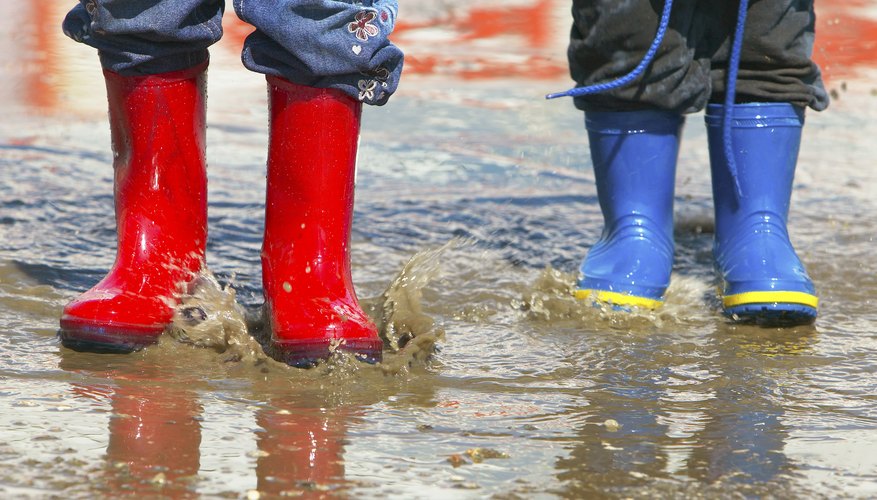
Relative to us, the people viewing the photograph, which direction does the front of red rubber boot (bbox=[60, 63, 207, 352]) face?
facing the viewer and to the left of the viewer

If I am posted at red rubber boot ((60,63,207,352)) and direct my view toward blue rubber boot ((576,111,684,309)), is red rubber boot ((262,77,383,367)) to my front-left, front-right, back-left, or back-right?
front-right

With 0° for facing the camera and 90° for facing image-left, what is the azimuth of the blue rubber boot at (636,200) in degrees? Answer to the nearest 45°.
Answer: approximately 45°

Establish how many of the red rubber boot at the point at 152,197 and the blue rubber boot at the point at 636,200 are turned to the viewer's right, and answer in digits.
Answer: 0

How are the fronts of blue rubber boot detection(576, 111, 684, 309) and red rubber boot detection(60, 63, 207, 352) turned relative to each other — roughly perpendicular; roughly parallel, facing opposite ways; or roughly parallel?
roughly parallel

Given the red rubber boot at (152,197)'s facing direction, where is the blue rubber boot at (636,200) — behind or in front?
behind

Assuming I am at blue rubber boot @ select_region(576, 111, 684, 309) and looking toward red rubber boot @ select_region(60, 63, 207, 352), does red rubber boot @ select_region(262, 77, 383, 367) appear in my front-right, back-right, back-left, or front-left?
front-left
